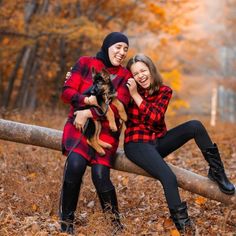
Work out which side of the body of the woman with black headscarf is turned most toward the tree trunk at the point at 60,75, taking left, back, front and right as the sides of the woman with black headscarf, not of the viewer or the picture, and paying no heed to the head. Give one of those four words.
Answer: back

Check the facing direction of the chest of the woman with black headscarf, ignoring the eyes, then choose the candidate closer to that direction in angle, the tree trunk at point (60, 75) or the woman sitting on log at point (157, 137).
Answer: the woman sitting on log

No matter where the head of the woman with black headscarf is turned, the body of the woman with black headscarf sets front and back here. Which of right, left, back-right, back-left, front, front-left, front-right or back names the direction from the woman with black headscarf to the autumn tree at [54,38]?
back

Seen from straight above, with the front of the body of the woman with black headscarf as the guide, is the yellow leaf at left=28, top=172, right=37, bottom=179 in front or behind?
behind

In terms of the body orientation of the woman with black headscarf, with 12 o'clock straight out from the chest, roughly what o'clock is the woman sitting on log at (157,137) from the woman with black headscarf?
The woman sitting on log is roughly at 9 o'clock from the woman with black headscarf.

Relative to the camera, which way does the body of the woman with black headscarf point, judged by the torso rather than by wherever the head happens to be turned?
toward the camera

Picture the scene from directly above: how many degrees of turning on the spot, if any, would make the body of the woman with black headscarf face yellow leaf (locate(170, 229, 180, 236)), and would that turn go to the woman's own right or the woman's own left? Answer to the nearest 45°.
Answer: approximately 90° to the woman's own left

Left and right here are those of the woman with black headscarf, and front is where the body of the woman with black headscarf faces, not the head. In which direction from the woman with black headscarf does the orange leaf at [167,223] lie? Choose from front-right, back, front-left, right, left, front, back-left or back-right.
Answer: left
